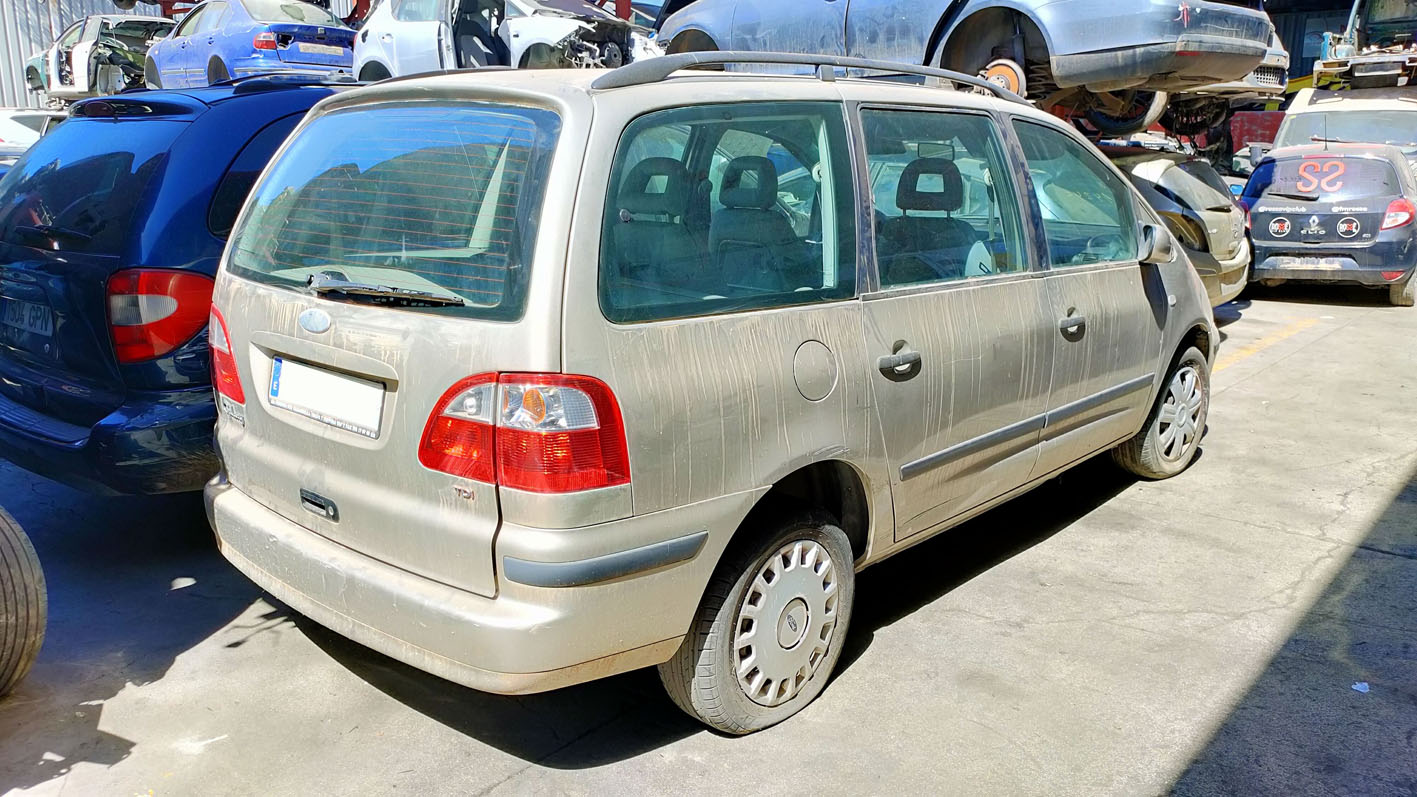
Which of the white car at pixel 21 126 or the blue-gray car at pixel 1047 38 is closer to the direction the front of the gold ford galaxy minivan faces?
the blue-gray car

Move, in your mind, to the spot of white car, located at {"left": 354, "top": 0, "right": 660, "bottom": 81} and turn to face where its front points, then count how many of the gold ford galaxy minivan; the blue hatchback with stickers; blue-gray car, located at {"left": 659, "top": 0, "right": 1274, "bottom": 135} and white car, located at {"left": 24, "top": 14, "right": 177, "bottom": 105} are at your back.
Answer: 1

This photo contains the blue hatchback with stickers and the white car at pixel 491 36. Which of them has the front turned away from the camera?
the blue hatchback with stickers

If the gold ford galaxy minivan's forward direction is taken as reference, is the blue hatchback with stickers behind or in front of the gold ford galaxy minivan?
in front

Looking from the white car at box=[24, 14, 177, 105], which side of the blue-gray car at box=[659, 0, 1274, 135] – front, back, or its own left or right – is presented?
front

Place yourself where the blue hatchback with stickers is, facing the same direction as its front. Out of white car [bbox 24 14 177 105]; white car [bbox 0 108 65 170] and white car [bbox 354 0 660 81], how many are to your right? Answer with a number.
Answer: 0

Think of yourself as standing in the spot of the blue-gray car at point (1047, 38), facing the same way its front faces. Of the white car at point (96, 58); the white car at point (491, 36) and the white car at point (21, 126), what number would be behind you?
0

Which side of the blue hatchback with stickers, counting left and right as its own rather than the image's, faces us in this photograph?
back

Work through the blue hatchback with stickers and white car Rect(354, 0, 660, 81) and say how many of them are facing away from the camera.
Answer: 1

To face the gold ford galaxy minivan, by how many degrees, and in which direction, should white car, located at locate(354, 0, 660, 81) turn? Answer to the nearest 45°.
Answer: approximately 45° to its right

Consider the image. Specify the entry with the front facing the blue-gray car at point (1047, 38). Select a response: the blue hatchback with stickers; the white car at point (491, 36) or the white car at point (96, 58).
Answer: the white car at point (491, 36)

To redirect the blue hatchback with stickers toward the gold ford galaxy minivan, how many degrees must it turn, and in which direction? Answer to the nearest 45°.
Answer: approximately 180°

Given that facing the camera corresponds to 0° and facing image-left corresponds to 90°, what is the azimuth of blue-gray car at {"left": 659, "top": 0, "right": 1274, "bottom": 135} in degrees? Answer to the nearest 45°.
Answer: approximately 135°

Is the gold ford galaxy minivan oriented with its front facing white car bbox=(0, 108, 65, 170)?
no

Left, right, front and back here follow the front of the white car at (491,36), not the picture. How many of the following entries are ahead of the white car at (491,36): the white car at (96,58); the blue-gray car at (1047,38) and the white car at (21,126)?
1
